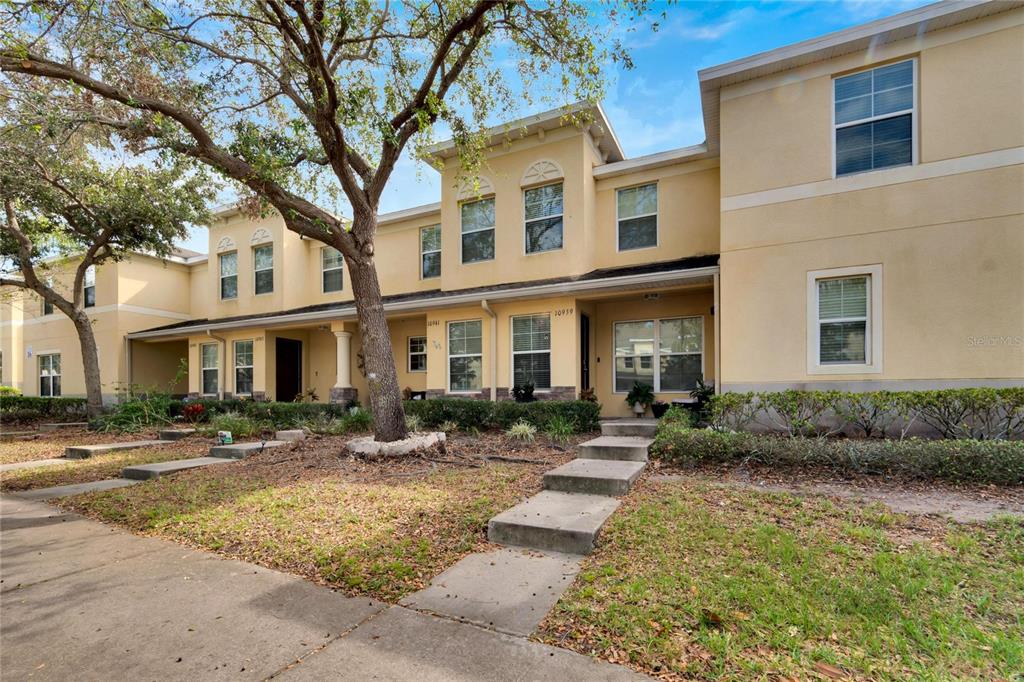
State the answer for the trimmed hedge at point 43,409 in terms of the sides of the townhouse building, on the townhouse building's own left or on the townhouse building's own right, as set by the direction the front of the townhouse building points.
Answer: on the townhouse building's own right

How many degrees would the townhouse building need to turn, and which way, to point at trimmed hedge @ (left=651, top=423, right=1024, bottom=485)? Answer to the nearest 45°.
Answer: approximately 45° to its left

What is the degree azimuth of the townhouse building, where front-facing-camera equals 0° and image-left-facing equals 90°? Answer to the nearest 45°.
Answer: approximately 45°
